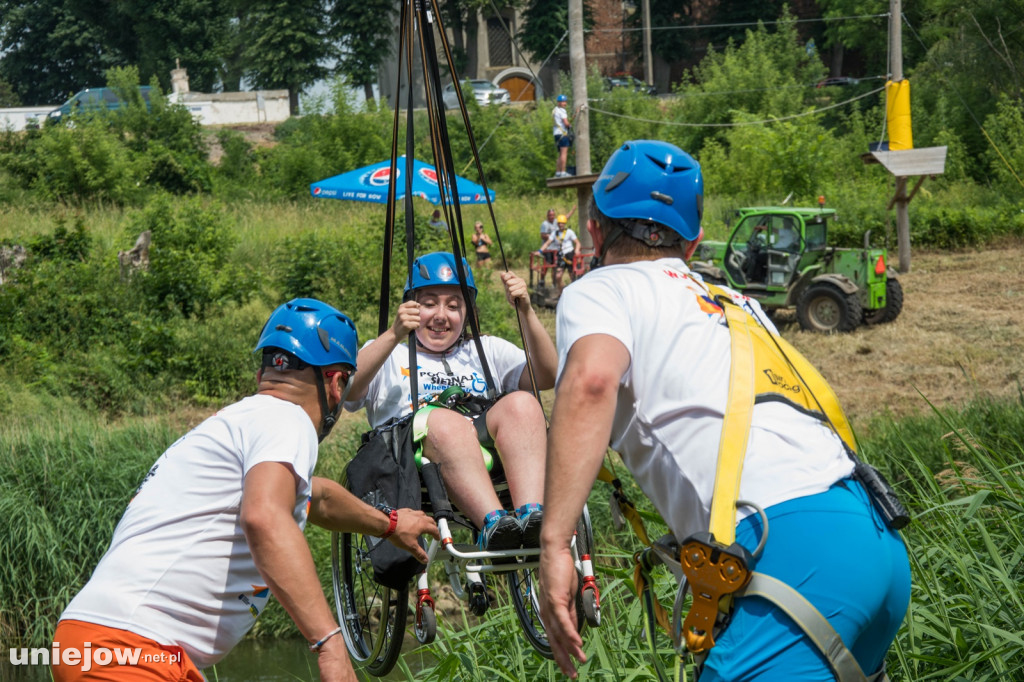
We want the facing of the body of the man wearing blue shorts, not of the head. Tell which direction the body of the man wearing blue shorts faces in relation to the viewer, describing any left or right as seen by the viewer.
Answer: facing away from the viewer and to the left of the viewer

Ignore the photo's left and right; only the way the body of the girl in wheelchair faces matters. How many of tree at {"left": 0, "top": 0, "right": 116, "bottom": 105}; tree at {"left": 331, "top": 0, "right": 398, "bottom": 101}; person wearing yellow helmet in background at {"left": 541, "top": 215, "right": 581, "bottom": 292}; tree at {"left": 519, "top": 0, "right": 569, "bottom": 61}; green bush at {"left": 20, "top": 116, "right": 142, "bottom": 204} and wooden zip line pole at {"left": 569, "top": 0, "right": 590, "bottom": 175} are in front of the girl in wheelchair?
0

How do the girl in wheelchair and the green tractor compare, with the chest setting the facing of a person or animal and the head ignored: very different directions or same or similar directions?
very different directions

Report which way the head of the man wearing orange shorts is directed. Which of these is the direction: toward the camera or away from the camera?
away from the camera

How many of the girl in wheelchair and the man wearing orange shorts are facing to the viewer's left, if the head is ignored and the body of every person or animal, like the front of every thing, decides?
0

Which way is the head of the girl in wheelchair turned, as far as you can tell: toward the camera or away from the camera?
toward the camera

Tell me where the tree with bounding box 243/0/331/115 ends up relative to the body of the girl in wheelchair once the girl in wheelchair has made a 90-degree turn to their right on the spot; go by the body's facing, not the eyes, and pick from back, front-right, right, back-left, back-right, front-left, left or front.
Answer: back-right

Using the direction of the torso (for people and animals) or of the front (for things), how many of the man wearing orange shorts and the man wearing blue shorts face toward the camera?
0

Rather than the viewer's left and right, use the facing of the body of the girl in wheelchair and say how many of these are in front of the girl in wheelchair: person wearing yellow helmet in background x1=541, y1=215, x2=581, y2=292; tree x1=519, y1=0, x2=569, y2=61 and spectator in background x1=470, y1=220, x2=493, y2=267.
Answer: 0

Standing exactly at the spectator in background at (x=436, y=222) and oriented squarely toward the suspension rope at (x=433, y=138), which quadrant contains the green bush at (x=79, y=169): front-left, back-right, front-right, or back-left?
back-right

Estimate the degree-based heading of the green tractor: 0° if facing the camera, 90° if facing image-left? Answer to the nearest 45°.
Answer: approximately 135°

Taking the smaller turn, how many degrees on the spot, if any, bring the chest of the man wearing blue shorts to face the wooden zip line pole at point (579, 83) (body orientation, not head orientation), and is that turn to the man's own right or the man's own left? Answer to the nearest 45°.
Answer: approximately 45° to the man's own right

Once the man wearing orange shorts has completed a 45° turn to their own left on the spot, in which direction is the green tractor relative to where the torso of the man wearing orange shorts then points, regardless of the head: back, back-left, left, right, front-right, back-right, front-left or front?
front-right

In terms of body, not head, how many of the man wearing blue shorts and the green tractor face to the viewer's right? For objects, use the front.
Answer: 0

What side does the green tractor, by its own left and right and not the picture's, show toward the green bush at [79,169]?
front

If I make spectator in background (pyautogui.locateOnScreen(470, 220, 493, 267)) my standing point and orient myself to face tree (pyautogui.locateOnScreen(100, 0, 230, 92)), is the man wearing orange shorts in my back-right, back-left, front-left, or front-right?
back-left

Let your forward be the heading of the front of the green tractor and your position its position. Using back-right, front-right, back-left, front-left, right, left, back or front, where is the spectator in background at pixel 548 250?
front

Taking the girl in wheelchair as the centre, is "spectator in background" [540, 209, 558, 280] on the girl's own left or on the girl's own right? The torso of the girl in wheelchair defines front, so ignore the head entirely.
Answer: on the girl's own left

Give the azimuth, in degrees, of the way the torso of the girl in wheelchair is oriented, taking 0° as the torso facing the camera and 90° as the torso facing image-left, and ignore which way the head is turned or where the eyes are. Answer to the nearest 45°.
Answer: approximately 315°
